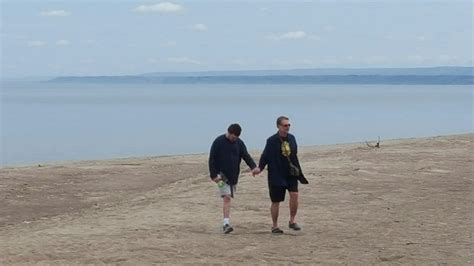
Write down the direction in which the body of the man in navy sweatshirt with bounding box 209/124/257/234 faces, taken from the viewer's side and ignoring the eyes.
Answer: toward the camera
